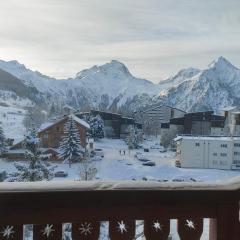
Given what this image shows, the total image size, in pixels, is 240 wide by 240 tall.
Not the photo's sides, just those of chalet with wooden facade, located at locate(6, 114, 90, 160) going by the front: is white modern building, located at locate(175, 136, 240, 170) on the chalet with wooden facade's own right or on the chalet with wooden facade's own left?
on the chalet with wooden facade's own left

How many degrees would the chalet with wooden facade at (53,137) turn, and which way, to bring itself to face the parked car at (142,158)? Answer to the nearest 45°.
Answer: approximately 90° to its left

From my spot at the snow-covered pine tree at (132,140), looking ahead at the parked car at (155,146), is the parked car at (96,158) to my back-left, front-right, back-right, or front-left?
back-right

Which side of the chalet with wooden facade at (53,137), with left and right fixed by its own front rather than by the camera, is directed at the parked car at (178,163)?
left

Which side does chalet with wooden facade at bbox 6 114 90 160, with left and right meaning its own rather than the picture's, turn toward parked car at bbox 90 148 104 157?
left

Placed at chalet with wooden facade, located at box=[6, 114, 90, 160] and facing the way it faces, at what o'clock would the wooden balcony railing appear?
The wooden balcony railing is roughly at 12 o'clock from the chalet with wooden facade.

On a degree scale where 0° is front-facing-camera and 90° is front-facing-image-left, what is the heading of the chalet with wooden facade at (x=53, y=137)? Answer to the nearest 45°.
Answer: approximately 0°

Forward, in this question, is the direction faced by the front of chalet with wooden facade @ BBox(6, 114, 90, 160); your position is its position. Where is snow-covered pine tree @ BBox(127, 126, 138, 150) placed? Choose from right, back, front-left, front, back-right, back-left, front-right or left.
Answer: back-left

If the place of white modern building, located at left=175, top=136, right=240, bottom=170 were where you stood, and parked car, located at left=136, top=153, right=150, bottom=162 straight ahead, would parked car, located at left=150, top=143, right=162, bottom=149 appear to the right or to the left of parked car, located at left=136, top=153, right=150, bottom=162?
right
